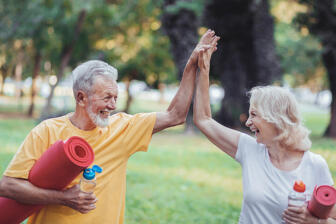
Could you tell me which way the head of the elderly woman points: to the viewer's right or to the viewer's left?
to the viewer's left

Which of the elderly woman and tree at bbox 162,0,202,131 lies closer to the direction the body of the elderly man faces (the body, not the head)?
the elderly woman

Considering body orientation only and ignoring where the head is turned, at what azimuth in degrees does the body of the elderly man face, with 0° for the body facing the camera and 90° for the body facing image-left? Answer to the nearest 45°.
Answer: approximately 315°

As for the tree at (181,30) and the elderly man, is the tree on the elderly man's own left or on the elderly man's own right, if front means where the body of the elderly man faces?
on the elderly man's own left

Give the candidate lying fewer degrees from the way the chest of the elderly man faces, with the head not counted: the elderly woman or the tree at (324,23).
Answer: the elderly woman

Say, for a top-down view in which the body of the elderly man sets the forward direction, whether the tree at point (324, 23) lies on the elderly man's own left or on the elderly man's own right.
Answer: on the elderly man's own left
